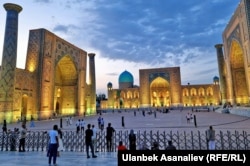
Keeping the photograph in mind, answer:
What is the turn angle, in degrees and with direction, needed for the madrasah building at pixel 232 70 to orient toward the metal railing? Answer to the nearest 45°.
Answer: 0° — it already faces it
